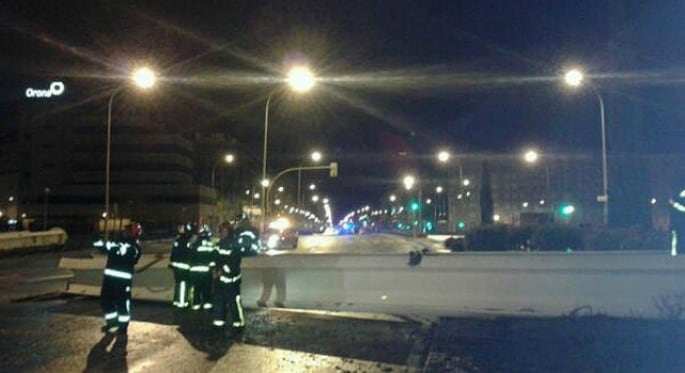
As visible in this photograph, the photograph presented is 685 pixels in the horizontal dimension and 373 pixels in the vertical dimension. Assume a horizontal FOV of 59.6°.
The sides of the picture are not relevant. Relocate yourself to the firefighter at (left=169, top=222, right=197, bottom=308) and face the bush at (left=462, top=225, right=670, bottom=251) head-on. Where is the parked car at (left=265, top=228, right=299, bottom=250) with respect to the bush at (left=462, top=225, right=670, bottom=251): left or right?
left

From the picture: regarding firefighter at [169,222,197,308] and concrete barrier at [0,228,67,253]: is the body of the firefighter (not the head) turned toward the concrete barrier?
no

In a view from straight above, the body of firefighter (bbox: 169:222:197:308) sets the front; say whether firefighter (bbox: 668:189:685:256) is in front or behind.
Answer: in front

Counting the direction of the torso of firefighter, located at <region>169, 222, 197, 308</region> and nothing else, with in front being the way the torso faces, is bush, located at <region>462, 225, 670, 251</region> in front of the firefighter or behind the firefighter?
in front
